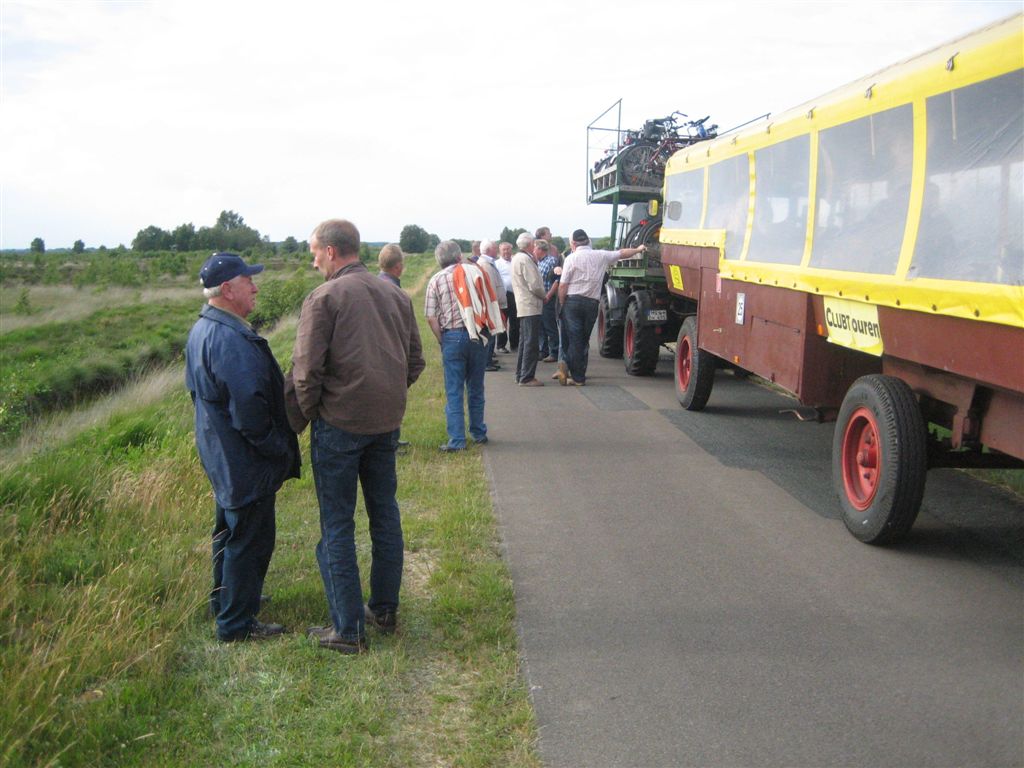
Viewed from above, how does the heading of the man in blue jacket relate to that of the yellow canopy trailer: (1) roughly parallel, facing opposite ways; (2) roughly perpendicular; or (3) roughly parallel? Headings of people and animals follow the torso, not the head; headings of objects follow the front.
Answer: roughly perpendicular

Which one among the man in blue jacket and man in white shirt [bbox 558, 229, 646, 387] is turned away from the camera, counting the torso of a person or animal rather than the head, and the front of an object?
the man in white shirt

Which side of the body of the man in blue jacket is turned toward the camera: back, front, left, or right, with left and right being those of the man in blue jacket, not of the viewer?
right

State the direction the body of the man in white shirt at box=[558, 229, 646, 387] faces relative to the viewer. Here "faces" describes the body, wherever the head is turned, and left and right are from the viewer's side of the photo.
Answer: facing away from the viewer

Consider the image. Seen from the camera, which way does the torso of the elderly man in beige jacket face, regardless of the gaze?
to the viewer's right

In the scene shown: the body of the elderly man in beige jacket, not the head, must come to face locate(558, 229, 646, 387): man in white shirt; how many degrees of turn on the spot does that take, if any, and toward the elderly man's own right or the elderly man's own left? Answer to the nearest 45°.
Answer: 0° — they already face them

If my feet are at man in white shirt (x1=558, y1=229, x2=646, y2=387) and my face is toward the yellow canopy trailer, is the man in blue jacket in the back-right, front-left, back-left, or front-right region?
front-right

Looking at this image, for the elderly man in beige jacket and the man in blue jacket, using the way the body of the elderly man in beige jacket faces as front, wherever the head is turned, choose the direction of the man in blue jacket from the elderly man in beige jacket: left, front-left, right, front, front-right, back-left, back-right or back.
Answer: right

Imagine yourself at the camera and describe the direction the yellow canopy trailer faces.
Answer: facing away from the viewer and to the left of the viewer

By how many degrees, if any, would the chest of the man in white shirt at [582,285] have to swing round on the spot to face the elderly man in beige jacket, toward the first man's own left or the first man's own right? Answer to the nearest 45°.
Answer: approximately 90° to the first man's own left

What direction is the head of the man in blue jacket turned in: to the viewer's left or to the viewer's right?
to the viewer's right

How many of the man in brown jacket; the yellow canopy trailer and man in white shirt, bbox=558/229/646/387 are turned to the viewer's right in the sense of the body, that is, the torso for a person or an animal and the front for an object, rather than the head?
0

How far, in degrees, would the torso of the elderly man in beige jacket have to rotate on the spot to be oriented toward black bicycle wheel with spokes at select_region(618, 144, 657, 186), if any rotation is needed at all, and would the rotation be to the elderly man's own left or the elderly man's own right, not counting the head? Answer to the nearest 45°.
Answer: approximately 45° to the elderly man's own left

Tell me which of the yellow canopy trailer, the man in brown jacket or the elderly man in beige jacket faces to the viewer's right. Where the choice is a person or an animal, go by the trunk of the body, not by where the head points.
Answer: the elderly man in beige jacket

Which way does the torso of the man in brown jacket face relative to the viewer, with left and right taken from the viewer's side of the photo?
facing away from the viewer and to the left of the viewer

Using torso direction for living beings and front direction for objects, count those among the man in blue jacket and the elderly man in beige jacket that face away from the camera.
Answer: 0

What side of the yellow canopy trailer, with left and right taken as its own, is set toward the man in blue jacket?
left

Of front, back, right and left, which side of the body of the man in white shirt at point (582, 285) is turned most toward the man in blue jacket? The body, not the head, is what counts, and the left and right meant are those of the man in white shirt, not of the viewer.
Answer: back
